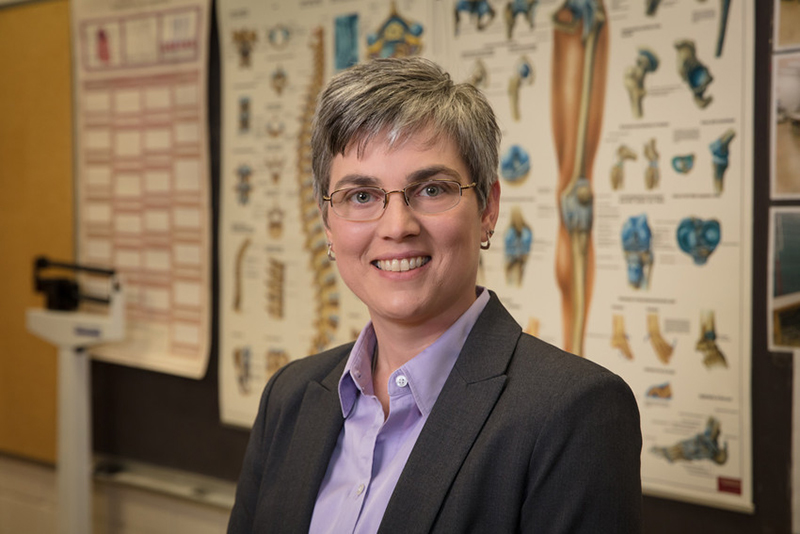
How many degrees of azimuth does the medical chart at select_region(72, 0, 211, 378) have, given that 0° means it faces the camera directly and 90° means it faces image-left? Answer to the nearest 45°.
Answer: approximately 45°

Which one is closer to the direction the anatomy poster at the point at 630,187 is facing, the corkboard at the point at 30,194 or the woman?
the woman

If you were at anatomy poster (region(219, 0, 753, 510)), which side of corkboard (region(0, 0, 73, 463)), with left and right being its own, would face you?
left

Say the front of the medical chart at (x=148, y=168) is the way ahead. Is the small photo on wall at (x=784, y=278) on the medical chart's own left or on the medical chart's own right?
on the medical chart's own left

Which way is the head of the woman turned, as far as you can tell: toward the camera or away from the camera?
toward the camera

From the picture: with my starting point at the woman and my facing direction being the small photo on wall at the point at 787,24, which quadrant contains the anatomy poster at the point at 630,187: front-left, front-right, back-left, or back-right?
front-left

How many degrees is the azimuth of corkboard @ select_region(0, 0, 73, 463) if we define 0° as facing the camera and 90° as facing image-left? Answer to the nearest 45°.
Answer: approximately 45°

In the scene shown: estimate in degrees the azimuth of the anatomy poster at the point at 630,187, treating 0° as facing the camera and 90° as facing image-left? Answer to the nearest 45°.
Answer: approximately 45°

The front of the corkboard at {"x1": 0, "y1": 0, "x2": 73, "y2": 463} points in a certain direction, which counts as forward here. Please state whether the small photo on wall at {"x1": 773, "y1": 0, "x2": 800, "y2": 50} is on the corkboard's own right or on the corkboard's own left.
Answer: on the corkboard's own left

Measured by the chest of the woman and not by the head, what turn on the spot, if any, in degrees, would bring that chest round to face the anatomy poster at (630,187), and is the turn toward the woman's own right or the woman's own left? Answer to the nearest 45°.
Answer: approximately 180°

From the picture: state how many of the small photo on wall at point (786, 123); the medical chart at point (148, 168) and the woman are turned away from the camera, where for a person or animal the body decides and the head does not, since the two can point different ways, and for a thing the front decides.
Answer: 0

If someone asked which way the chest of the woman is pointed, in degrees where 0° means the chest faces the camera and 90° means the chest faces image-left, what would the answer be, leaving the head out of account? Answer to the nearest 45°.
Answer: approximately 45°
